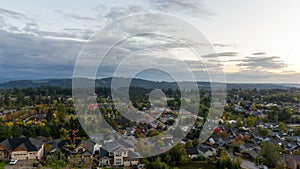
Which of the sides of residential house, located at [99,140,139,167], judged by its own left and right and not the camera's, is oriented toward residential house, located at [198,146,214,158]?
left

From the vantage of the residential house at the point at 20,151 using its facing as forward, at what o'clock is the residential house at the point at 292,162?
the residential house at the point at 292,162 is roughly at 10 o'clock from the residential house at the point at 20,151.

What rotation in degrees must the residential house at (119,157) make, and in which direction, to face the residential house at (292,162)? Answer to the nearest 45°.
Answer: approximately 90° to its left

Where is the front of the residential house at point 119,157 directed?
toward the camera

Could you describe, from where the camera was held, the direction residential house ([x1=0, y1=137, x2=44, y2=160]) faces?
facing the viewer

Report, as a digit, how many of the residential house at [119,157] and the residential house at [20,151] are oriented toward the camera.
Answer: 2

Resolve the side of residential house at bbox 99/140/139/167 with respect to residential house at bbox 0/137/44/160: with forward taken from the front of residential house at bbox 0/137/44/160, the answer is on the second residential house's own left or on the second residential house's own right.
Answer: on the second residential house's own left

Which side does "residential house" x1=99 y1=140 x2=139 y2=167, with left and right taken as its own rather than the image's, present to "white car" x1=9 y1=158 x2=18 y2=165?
right

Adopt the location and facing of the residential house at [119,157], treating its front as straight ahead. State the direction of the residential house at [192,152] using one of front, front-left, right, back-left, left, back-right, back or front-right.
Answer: left

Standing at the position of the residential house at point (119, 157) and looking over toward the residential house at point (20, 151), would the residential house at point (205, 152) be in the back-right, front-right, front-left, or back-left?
back-right
